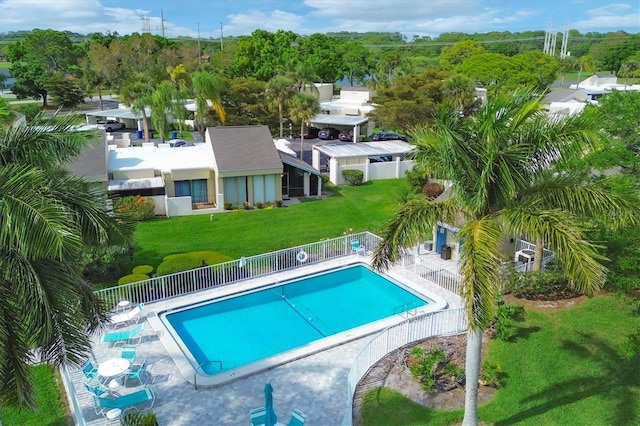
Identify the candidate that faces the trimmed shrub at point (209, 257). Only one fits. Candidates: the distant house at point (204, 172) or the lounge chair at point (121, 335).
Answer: the distant house

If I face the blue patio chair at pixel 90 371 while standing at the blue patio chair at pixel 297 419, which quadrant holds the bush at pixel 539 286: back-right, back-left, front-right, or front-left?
back-right

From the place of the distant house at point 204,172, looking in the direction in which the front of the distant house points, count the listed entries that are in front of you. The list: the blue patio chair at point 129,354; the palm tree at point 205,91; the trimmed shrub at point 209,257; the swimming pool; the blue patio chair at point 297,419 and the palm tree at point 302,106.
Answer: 4

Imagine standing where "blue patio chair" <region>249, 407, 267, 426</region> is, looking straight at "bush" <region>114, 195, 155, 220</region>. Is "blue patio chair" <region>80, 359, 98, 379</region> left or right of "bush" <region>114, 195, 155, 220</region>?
left

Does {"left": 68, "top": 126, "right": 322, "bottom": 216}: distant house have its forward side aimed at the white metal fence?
yes

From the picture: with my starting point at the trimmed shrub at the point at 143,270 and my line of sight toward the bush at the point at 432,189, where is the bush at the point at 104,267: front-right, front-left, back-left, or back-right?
back-left
